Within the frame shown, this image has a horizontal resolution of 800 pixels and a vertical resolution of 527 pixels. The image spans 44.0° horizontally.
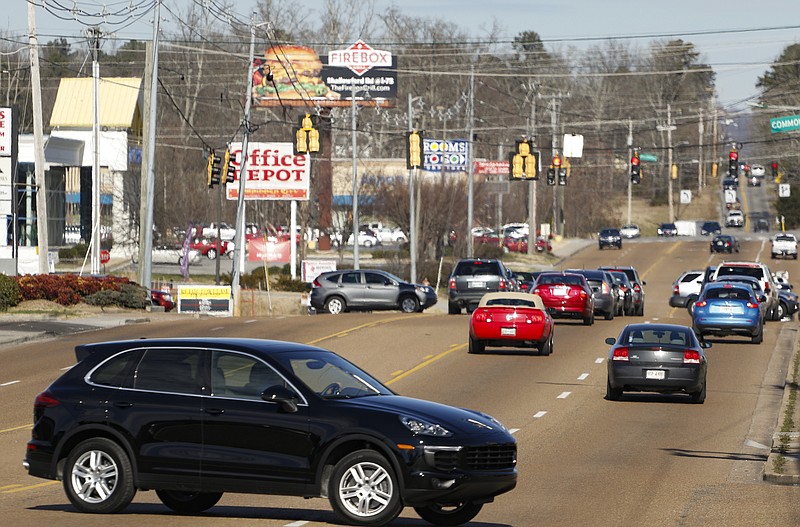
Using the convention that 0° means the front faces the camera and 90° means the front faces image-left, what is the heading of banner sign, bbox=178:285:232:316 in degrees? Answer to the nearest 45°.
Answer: approximately 0°

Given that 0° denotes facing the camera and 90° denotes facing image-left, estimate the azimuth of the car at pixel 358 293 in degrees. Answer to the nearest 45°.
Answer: approximately 270°

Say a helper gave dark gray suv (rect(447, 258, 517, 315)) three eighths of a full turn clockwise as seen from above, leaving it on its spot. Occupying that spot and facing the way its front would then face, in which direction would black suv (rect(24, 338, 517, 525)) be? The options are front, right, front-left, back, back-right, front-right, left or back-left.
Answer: front-right

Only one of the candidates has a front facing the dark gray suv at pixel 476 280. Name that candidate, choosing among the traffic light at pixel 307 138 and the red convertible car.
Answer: the red convertible car

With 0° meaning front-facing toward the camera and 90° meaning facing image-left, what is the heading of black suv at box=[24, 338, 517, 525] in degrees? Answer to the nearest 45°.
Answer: approximately 315°

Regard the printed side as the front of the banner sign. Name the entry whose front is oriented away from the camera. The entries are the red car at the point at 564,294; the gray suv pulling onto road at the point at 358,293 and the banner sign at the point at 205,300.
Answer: the red car

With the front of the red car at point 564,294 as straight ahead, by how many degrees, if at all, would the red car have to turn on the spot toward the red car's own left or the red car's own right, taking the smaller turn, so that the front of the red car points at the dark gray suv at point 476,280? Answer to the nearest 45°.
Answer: approximately 45° to the red car's own left

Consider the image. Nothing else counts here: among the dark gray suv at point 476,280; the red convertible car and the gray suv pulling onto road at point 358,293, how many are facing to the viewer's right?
1

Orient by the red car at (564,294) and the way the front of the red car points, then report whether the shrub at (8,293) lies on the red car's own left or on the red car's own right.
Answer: on the red car's own left

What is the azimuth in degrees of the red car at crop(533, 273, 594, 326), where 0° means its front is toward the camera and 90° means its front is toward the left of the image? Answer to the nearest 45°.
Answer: approximately 180°

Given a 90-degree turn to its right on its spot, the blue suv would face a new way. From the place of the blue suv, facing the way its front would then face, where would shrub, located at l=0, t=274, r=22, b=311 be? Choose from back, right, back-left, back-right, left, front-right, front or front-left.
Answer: back

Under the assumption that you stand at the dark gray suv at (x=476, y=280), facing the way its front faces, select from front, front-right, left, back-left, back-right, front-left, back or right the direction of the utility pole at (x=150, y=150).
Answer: left

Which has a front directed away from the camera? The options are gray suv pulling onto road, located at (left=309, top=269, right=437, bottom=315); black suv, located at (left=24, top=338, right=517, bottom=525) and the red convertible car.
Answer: the red convertible car

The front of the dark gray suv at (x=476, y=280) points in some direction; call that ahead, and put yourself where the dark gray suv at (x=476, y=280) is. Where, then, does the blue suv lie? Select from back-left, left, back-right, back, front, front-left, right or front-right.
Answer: back-right

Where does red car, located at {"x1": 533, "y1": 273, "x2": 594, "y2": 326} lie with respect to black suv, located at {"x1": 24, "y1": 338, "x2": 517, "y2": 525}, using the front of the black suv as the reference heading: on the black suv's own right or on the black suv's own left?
on the black suv's own left

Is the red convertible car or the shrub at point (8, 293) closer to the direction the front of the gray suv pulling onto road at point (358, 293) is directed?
the red convertible car
